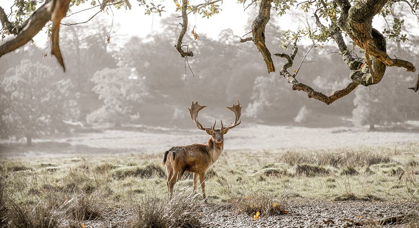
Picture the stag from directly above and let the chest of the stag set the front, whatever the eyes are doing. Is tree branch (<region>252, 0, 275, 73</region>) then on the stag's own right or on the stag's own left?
on the stag's own right

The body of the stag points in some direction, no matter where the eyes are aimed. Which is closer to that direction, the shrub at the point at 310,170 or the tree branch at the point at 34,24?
the shrub

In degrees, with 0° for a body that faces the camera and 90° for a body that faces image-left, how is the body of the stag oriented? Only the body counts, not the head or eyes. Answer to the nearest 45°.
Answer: approximately 270°

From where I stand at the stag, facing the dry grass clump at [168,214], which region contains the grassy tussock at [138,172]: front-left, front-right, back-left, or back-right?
back-right

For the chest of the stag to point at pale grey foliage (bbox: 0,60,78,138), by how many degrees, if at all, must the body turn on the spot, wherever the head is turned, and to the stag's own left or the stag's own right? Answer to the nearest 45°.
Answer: approximately 135° to the stag's own left

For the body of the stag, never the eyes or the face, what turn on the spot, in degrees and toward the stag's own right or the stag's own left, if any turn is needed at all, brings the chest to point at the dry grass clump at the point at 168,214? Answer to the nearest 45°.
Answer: approximately 90° to the stag's own right
